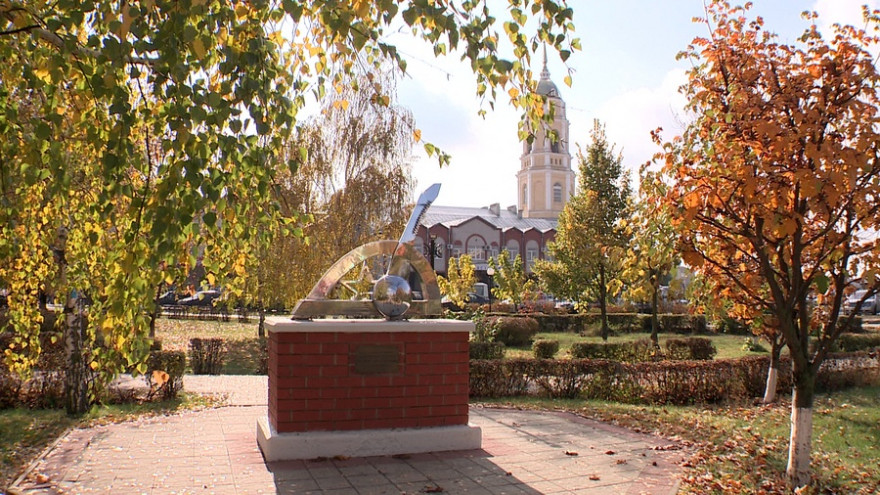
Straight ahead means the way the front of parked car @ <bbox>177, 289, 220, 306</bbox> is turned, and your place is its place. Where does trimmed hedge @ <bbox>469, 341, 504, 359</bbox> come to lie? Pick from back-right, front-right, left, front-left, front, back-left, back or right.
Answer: left

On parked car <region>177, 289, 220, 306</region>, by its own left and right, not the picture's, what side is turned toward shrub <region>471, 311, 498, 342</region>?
left

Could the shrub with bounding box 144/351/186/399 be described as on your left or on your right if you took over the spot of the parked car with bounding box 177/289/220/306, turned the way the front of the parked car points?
on your left

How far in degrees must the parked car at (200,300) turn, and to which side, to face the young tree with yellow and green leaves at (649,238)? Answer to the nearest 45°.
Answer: approximately 90° to its left

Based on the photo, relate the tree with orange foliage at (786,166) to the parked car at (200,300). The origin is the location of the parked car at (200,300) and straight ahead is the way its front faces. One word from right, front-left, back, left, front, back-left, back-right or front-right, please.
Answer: left

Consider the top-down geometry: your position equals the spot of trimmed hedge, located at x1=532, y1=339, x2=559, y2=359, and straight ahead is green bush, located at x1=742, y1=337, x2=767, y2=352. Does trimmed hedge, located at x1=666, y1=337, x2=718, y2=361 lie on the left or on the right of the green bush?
right

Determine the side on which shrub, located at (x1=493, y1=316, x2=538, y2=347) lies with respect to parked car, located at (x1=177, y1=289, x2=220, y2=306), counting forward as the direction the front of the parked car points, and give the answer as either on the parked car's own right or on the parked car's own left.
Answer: on the parked car's own left

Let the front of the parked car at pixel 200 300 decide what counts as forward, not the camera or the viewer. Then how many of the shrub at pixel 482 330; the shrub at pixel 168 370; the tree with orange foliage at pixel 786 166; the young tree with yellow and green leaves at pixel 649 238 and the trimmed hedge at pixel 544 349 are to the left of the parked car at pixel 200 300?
5

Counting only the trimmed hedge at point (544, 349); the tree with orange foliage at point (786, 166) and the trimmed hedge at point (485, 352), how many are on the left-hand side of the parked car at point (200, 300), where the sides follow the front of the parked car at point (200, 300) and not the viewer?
3

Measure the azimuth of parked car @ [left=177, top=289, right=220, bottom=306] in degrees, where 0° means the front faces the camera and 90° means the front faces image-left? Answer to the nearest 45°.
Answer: approximately 90°

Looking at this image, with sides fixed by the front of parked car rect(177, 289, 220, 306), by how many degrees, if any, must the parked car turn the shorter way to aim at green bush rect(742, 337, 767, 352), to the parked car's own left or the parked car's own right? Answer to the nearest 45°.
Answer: approximately 135° to the parked car's own left

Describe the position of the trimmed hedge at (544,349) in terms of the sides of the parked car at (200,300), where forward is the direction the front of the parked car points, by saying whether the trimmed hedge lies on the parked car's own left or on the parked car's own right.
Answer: on the parked car's own left

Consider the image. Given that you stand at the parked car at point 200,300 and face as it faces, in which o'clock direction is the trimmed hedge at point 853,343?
The trimmed hedge is roughly at 8 o'clock from the parked car.

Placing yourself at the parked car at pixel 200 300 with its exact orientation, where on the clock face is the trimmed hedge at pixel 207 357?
The trimmed hedge is roughly at 9 o'clock from the parked car.

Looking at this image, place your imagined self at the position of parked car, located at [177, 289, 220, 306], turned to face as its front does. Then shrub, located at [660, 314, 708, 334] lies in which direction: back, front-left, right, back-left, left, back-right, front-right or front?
back-left
